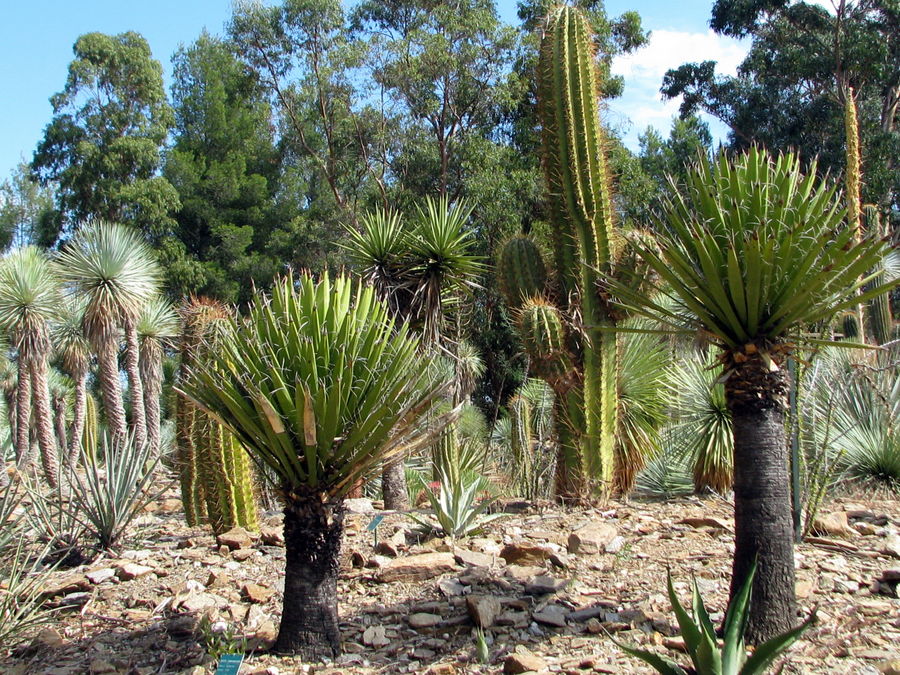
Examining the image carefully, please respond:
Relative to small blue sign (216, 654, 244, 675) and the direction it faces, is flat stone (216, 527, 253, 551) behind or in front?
behind

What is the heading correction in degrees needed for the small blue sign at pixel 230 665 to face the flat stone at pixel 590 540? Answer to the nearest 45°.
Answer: approximately 135° to its left

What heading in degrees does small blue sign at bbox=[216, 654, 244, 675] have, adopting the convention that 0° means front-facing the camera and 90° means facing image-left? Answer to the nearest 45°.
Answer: approximately 0°

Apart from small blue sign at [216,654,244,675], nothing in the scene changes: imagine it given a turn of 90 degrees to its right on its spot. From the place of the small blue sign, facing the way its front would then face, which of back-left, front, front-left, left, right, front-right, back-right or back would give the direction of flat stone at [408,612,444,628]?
back-right

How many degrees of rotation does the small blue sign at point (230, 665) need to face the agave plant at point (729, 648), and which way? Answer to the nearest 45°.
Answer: approximately 45° to its left

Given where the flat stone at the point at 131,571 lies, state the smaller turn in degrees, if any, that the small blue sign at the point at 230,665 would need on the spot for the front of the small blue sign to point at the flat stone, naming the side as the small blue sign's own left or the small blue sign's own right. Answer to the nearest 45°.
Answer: approximately 180°

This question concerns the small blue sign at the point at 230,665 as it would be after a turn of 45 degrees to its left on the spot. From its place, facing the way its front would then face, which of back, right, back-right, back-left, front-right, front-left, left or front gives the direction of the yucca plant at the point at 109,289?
back-left

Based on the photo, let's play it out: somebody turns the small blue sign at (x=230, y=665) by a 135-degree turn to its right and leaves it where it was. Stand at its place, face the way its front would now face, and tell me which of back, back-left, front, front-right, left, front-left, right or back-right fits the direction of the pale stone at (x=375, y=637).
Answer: right

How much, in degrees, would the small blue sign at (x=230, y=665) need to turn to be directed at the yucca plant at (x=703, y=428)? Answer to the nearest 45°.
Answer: approximately 135° to its left

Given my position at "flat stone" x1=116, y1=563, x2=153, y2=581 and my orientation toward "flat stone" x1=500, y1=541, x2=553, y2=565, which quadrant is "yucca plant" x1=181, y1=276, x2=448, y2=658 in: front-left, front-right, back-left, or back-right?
front-right

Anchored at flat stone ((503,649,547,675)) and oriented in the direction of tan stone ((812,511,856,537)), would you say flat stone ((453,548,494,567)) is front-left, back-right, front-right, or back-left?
front-left

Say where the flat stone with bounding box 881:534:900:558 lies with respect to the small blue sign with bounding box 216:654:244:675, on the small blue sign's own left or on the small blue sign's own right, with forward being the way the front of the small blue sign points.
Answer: on the small blue sign's own left

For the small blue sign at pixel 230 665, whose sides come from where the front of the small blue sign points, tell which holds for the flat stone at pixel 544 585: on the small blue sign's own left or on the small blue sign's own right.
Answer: on the small blue sign's own left
